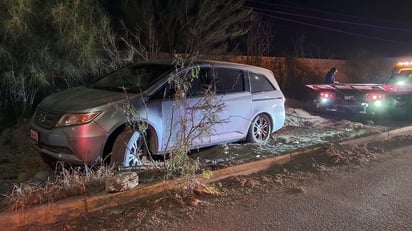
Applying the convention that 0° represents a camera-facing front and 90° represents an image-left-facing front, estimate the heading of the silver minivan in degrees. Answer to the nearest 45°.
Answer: approximately 45°

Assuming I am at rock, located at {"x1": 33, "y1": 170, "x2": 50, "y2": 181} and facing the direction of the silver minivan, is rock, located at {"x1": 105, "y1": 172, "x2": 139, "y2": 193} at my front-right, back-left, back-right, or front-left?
front-right
